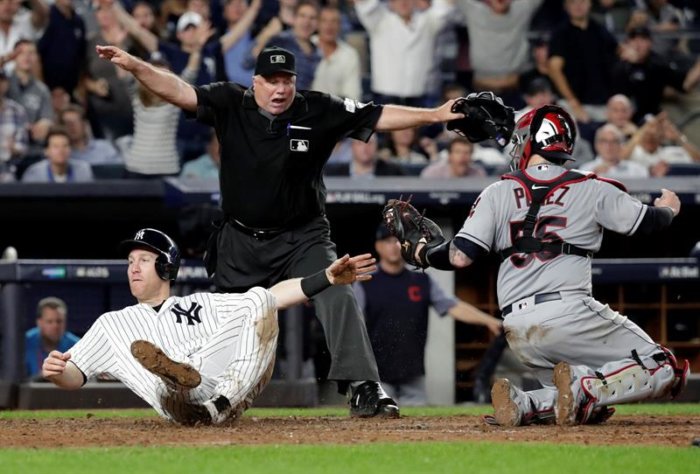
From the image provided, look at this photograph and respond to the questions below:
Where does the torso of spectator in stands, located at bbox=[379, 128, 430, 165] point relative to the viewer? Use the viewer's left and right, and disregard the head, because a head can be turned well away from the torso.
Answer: facing the viewer

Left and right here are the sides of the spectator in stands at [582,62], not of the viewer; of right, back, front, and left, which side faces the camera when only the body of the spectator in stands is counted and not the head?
front

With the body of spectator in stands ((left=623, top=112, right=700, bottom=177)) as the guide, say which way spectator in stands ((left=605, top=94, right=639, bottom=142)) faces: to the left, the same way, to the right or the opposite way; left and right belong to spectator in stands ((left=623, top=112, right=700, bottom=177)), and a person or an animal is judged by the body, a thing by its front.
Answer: the same way

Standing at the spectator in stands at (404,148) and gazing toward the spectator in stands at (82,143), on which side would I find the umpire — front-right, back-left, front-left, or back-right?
front-left

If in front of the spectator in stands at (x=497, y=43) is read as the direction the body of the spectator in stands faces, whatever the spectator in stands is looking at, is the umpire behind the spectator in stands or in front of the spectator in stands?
in front

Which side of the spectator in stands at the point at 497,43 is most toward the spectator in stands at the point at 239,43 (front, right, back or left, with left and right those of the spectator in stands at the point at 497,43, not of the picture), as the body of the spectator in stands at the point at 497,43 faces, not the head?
right

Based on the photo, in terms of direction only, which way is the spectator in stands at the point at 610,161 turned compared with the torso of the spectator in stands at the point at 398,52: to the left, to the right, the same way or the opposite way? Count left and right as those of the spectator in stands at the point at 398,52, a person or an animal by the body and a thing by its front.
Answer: the same way

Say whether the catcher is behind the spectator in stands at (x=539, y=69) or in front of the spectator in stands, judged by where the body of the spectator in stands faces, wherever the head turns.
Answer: in front

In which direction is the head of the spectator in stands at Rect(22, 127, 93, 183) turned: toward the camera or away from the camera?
toward the camera

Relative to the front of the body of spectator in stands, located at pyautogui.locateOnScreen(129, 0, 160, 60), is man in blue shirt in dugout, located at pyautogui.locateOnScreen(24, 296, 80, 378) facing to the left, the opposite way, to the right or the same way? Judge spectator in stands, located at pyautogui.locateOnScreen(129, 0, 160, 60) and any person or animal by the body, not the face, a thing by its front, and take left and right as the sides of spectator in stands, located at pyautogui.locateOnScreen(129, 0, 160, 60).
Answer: the same way

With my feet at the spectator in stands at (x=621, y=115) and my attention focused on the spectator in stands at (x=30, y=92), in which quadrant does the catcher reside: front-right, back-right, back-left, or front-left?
front-left

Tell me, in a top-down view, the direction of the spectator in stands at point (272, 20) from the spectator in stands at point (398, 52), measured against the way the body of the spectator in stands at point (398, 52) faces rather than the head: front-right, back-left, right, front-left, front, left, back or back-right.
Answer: right

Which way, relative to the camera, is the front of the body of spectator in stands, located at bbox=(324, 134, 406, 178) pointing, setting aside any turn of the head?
toward the camera

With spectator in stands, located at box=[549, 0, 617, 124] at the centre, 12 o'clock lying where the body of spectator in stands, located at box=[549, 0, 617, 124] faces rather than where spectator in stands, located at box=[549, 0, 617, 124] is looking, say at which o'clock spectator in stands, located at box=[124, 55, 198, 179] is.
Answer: spectator in stands, located at box=[124, 55, 198, 179] is roughly at 2 o'clock from spectator in stands, located at box=[549, 0, 617, 124].

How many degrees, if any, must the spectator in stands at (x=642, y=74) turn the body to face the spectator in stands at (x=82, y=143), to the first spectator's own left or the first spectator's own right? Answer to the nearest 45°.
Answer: approximately 45° to the first spectator's own right

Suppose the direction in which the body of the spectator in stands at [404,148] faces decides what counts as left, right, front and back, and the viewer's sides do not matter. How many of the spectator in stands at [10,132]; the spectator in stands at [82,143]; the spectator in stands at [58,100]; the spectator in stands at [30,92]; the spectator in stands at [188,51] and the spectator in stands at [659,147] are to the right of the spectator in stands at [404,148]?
5

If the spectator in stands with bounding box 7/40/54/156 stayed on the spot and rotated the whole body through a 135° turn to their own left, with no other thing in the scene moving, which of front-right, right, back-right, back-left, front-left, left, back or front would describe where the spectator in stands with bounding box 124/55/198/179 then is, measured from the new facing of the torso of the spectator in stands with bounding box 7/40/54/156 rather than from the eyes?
right

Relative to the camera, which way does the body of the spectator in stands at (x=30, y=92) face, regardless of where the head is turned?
toward the camera
